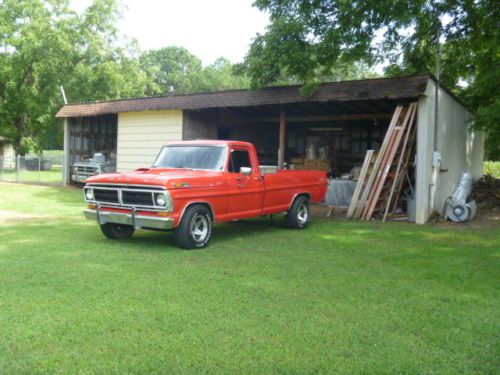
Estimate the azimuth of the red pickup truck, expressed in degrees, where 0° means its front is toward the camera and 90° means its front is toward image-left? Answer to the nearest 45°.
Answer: approximately 45°

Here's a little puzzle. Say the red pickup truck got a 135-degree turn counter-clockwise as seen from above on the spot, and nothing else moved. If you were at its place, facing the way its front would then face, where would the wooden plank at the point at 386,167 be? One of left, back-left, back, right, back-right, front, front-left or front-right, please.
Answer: front-left

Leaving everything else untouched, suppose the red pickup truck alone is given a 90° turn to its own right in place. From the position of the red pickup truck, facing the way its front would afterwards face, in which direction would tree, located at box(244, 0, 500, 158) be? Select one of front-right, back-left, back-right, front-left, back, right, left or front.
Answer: right

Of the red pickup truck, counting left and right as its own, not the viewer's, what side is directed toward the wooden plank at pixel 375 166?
back

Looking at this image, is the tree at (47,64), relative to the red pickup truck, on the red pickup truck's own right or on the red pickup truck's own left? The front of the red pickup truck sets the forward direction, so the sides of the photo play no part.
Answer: on the red pickup truck's own right

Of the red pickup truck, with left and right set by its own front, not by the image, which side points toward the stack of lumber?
back

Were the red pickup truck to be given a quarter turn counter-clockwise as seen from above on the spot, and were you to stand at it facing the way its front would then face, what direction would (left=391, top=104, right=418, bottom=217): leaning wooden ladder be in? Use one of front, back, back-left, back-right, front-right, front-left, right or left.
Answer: left

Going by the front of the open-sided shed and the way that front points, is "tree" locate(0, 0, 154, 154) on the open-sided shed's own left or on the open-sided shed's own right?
on the open-sided shed's own right

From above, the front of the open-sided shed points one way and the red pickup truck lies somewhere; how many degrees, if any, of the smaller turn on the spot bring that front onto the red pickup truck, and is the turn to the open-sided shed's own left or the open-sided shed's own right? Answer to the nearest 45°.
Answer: approximately 45° to the open-sided shed's own left
